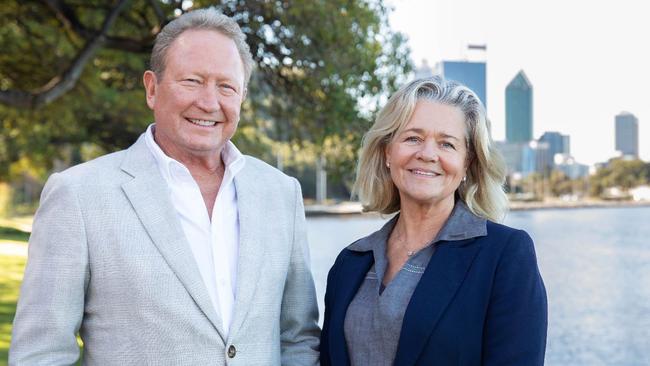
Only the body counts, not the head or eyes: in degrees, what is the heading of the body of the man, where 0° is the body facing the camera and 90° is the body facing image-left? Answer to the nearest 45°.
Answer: approximately 315°

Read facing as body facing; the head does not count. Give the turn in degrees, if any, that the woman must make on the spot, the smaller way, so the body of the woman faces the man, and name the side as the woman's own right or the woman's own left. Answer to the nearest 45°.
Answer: approximately 45° to the woman's own right

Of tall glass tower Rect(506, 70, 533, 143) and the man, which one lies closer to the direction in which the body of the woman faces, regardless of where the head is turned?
the man

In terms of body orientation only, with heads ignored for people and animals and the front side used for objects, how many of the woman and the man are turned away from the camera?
0

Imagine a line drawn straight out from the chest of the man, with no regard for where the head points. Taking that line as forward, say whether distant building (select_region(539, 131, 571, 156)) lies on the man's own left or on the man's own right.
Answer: on the man's own left

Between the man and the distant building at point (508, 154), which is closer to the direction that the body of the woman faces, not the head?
the man

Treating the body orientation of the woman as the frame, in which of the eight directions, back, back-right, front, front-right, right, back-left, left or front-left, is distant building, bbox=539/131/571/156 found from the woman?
back-right

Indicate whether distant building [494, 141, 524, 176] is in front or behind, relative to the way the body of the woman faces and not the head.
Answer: behind

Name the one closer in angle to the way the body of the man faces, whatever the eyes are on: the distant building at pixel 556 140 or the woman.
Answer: the woman

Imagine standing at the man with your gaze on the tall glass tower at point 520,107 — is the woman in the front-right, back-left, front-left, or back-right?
front-right
